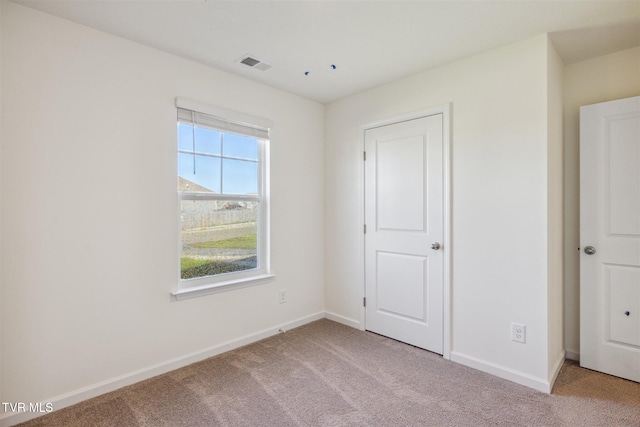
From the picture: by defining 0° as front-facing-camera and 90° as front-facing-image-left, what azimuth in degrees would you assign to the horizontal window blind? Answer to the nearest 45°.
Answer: approximately 315°

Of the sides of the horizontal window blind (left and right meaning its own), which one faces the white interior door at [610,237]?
front

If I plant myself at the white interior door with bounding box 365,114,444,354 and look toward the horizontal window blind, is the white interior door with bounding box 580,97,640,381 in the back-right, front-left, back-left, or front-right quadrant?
back-left

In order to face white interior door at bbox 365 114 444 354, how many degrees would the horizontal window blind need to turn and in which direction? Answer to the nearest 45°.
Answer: approximately 45° to its left
